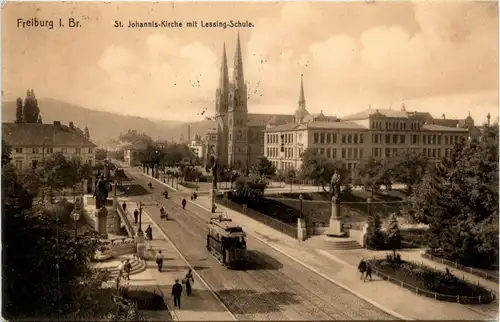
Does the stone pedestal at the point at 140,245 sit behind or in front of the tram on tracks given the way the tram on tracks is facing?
behind

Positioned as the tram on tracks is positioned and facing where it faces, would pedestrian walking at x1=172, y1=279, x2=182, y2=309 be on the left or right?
on its right

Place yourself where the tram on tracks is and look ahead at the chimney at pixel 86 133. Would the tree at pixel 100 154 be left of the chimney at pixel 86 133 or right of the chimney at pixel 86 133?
right

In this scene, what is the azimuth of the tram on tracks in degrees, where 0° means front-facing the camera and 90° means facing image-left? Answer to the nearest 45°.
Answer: approximately 315°

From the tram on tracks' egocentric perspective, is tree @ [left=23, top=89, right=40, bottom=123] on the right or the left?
on its right

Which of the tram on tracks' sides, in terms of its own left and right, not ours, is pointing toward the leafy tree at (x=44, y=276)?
right

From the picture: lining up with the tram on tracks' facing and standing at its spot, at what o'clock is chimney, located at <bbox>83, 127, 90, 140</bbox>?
The chimney is roughly at 5 o'clock from the tram on tracks.

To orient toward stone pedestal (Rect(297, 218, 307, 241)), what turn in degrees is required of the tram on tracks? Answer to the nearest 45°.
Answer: approximately 90° to its left

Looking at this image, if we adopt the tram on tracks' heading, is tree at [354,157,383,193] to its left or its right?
on its left

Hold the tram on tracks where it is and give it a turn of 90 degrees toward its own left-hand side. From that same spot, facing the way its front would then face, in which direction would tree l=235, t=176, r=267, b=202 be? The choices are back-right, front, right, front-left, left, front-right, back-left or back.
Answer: front-left

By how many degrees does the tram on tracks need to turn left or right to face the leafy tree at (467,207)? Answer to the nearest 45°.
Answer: approximately 45° to its left

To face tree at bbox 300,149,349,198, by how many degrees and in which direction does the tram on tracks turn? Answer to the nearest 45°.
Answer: approximately 135° to its left

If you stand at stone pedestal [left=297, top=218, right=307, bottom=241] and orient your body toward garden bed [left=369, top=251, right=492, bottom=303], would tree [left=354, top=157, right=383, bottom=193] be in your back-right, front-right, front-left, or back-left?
back-left
